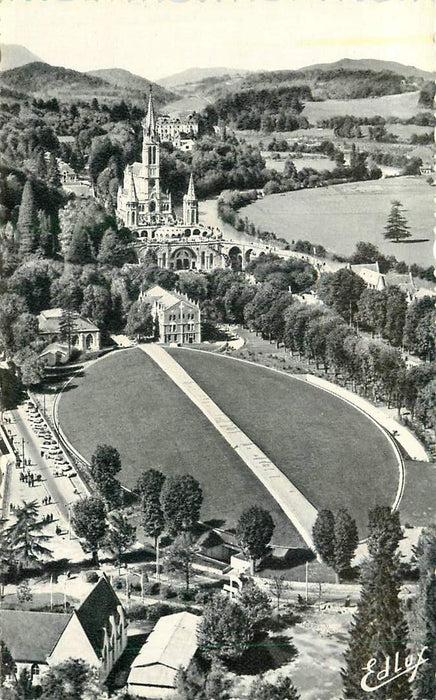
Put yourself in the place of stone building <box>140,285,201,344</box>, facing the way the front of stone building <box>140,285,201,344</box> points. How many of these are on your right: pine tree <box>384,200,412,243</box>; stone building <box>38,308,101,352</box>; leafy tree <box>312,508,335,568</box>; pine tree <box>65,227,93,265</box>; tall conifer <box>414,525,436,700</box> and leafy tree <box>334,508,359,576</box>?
2

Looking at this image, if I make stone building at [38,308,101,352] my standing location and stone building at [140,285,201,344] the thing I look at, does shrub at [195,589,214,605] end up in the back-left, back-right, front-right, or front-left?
front-right

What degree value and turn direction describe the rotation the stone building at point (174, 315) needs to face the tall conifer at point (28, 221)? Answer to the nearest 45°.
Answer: approximately 90° to its right

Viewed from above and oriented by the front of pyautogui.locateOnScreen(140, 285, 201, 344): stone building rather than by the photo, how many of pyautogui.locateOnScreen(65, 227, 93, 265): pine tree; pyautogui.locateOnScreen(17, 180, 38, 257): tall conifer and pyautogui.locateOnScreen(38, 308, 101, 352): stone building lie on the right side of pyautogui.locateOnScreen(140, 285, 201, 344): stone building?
3

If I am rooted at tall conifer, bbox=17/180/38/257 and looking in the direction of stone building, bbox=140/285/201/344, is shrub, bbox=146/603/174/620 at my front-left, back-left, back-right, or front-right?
front-right

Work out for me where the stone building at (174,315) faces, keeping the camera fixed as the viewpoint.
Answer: facing the viewer

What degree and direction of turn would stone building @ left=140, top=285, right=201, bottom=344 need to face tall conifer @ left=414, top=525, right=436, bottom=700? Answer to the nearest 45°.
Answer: approximately 45° to its left

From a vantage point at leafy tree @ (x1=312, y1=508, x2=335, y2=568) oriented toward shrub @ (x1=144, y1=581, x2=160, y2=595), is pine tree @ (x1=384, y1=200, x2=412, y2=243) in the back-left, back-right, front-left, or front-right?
back-right

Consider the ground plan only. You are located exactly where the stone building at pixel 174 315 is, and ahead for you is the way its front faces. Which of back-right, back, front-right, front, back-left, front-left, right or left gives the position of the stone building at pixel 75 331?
right

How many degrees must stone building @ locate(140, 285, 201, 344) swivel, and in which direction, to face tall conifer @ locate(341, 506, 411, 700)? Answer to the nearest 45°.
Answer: approximately 45° to its left
